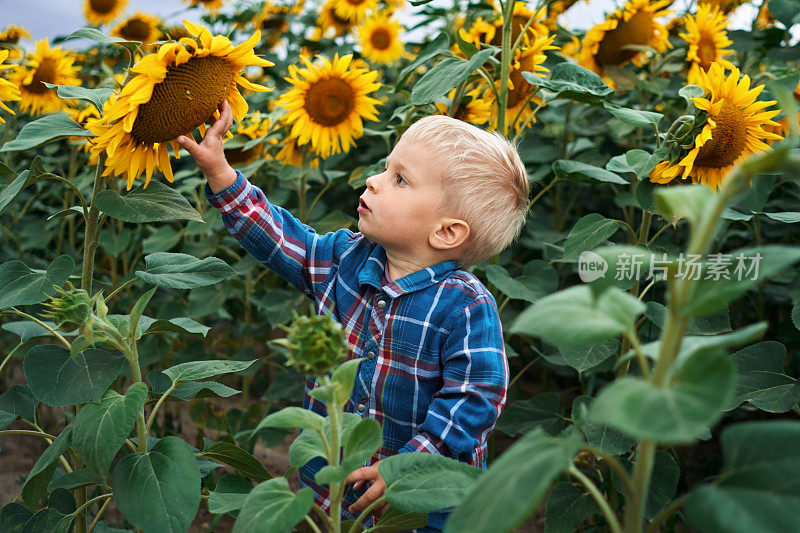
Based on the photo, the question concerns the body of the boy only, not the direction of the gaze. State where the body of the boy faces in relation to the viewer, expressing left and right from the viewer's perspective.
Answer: facing the viewer and to the left of the viewer

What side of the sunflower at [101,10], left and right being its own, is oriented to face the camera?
front

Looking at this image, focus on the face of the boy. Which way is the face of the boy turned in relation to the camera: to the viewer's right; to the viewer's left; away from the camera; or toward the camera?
to the viewer's left

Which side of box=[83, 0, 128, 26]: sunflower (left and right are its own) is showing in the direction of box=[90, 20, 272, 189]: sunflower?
front

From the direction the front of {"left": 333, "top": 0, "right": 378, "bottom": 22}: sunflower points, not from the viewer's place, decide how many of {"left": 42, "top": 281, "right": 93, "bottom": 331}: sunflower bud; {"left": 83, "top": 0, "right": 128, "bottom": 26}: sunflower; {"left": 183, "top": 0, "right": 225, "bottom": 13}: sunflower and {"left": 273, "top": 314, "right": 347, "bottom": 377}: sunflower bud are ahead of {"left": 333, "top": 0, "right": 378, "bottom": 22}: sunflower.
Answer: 2

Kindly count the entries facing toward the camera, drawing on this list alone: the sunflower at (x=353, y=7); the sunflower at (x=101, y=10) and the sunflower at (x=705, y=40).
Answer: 3

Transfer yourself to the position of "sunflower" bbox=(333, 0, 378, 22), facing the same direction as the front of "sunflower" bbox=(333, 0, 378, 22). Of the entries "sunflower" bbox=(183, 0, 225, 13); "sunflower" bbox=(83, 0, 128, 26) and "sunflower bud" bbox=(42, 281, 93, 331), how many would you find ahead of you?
1

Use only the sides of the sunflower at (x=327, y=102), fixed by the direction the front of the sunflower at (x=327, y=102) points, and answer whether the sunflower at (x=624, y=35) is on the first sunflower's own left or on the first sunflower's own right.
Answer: on the first sunflower's own left
